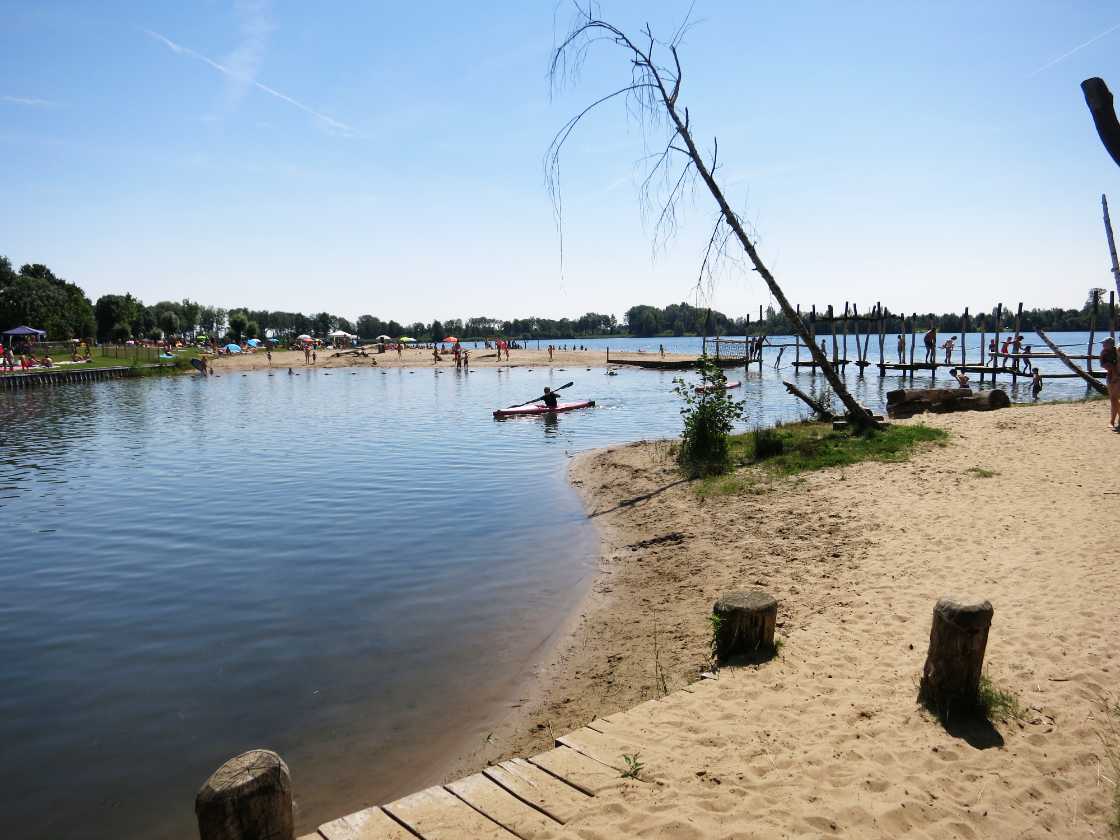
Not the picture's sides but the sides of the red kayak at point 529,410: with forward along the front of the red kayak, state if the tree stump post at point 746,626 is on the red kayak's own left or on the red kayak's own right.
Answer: on the red kayak's own left

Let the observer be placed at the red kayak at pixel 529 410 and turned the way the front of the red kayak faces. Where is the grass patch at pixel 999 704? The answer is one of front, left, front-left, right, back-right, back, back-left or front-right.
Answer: left

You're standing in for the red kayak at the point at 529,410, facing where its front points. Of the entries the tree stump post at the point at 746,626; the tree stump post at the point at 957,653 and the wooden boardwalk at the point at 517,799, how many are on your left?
3

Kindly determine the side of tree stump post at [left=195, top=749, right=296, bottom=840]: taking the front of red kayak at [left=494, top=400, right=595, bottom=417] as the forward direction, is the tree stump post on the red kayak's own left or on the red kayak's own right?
on the red kayak's own left

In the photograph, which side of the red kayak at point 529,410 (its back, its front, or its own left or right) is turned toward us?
left

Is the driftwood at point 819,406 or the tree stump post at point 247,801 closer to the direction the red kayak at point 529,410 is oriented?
the tree stump post

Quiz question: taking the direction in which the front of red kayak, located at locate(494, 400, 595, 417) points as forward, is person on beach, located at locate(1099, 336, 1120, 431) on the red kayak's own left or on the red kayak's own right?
on the red kayak's own left

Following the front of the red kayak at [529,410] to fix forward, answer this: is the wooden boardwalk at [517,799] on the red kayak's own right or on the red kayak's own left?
on the red kayak's own left
